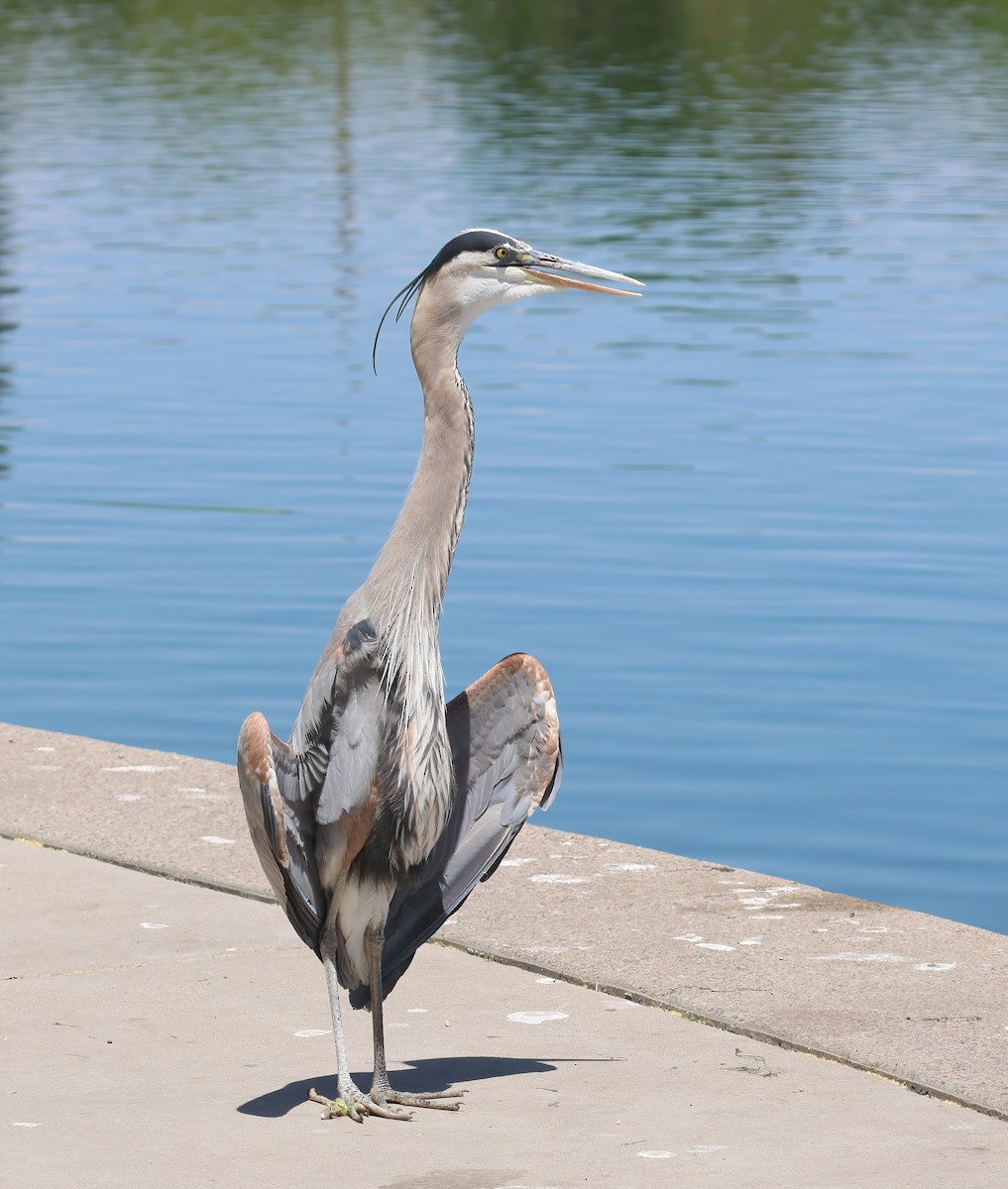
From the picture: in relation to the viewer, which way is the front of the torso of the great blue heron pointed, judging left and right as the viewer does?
facing the viewer and to the right of the viewer
